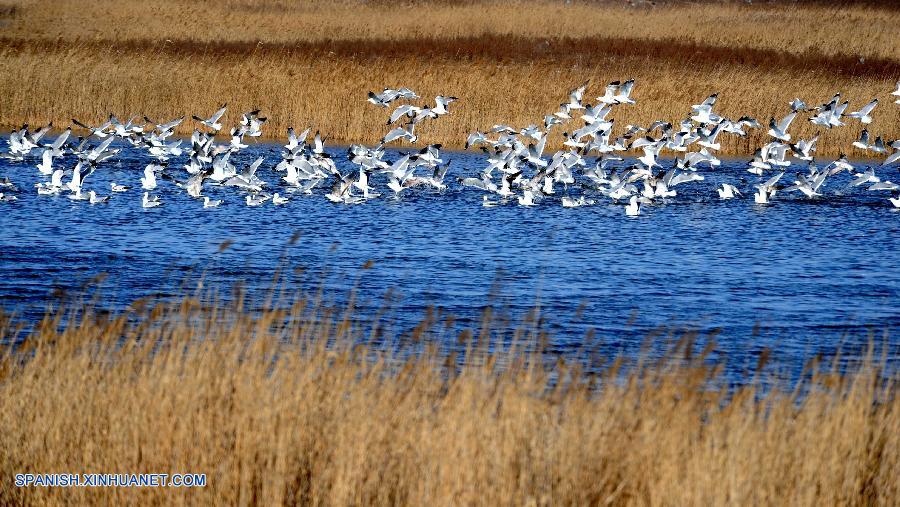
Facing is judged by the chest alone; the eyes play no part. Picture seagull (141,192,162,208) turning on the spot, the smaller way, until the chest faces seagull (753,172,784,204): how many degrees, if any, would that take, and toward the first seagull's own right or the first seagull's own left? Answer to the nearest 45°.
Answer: approximately 180°

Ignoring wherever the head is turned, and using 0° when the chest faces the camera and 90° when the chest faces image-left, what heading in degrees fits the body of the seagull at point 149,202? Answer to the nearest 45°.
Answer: approximately 90°

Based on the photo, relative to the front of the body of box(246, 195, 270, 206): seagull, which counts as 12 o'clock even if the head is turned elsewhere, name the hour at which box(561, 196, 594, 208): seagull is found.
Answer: box(561, 196, 594, 208): seagull is roughly at 6 o'clock from box(246, 195, 270, 206): seagull.

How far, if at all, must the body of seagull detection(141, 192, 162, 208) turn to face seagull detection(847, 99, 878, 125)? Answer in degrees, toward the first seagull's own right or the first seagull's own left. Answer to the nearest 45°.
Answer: approximately 180°

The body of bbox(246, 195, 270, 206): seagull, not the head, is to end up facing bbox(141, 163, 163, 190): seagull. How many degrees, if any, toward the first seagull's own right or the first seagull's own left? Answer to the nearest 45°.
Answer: approximately 45° to the first seagull's own right

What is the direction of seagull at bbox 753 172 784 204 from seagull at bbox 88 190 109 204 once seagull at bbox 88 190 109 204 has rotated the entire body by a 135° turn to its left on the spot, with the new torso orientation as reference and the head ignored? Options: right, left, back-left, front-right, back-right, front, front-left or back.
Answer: front-left

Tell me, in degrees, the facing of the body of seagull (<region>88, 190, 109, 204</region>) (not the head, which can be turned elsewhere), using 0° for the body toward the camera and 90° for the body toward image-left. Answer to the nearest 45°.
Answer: approximately 90°

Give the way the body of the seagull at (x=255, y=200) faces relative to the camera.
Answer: to the viewer's left

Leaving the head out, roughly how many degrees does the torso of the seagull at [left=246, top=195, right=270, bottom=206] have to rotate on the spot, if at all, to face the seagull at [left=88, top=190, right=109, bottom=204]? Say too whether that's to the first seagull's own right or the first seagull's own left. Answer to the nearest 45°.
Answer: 0° — it already faces it

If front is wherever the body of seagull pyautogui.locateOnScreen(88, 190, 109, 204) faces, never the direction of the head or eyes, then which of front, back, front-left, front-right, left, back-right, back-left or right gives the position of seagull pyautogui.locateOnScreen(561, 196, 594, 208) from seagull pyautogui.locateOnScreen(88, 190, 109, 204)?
back
